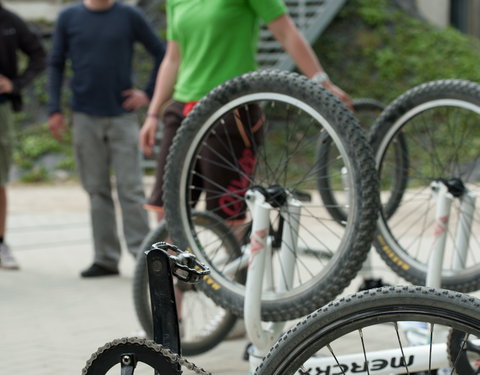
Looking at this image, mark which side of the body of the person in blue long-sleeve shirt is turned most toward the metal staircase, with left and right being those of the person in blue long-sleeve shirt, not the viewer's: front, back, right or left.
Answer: back

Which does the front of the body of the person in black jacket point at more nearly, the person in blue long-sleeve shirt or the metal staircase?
the person in blue long-sleeve shirt

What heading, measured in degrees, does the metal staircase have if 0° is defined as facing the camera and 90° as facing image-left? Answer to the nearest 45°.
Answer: approximately 45°

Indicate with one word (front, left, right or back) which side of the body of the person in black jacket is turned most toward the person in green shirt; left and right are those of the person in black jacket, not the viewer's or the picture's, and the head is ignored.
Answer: left

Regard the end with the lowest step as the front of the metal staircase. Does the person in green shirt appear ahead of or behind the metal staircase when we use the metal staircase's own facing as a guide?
ahead

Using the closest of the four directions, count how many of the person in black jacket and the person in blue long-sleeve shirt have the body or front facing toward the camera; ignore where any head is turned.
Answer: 2

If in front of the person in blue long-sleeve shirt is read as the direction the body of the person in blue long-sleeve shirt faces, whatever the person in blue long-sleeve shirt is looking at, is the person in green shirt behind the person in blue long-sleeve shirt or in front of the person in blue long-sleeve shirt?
in front

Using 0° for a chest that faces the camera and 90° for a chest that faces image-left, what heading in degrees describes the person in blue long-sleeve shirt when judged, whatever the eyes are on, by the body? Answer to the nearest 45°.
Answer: approximately 0°

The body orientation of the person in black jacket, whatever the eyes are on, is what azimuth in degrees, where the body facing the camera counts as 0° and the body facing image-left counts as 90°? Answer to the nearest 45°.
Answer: approximately 0°

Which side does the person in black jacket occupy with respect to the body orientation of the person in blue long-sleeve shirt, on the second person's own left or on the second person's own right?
on the second person's own right

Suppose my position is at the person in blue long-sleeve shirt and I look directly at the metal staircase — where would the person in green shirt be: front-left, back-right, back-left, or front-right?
back-right

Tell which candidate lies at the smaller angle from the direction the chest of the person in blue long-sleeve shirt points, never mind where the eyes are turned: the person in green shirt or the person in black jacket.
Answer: the person in green shirt
